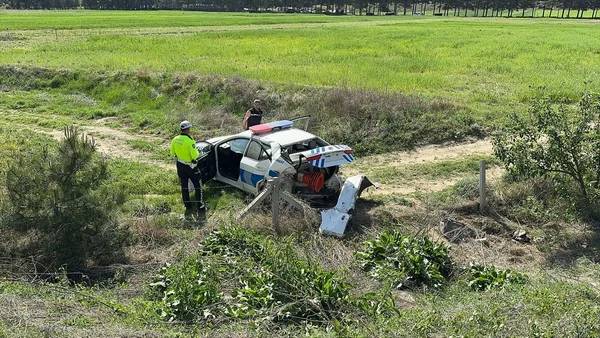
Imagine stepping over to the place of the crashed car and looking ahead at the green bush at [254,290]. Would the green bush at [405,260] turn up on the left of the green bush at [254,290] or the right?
left

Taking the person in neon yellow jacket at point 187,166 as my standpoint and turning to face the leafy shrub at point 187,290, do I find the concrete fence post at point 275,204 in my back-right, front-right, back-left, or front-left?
front-left

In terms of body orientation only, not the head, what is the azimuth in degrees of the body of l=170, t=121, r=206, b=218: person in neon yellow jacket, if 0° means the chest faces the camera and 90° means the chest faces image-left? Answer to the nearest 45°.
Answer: approximately 225°

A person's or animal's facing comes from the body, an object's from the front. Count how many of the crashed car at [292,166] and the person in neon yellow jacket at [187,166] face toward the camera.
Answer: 0

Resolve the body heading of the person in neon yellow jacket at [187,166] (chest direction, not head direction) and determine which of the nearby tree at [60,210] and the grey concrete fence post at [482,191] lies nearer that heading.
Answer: the grey concrete fence post

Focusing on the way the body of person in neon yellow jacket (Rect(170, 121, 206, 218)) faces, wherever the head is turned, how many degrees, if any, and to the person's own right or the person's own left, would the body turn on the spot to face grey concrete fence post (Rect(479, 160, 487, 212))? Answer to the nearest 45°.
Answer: approximately 45° to the person's own right

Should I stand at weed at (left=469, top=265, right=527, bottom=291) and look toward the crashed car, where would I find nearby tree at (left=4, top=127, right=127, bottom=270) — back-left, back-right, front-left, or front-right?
front-left

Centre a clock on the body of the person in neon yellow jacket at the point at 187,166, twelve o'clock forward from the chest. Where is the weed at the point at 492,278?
The weed is roughly at 3 o'clock from the person in neon yellow jacket.

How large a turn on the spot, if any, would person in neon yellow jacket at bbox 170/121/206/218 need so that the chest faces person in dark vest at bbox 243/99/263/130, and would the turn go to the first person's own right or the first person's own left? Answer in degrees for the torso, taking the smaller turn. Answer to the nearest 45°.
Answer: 0° — they already face them

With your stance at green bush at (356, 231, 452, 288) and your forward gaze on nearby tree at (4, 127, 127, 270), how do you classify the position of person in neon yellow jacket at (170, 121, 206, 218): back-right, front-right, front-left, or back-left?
front-right
